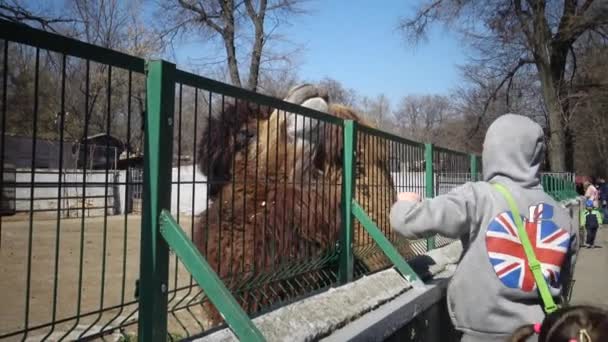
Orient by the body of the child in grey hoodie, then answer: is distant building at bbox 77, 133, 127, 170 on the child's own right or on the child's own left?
on the child's own left

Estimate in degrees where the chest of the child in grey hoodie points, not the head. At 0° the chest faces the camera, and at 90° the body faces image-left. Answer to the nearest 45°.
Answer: approximately 135°

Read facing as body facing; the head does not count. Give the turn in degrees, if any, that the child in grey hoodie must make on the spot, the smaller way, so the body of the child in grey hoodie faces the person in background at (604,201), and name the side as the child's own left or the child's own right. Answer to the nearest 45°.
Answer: approximately 45° to the child's own right

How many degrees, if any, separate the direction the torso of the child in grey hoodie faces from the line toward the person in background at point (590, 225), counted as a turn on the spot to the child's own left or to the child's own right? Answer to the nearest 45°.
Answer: approximately 45° to the child's own right

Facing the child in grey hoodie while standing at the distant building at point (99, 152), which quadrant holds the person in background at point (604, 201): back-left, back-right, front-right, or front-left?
front-left
